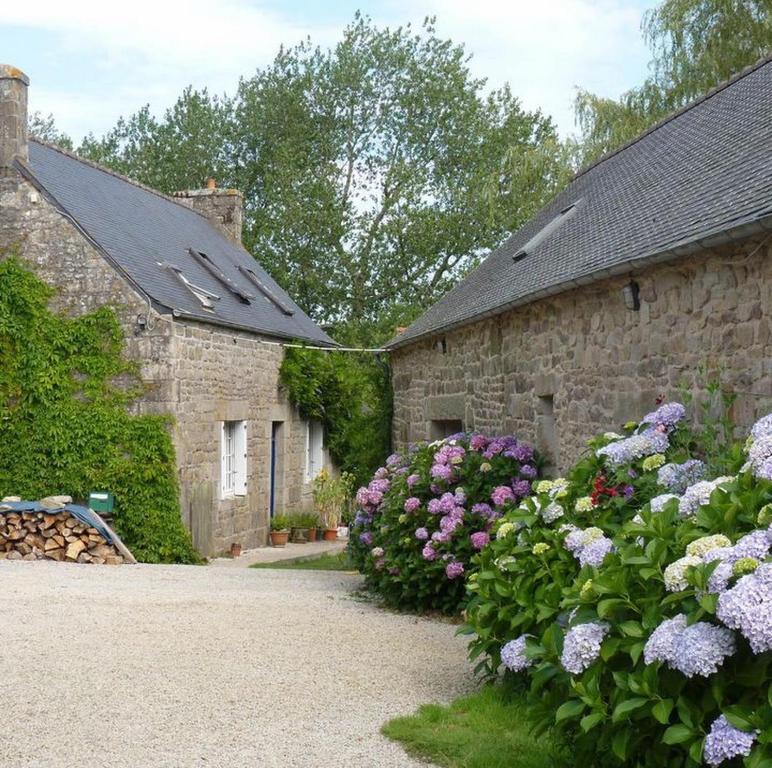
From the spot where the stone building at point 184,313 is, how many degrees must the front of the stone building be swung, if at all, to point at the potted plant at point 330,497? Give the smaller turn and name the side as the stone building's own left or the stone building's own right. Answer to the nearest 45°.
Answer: approximately 90° to the stone building's own left

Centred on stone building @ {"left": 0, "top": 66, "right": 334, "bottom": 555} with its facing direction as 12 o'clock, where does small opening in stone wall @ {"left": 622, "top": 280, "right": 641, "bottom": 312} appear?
The small opening in stone wall is roughly at 1 o'clock from the stone building.

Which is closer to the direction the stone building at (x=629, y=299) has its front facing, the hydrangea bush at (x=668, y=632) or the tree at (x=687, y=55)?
the hydrangea bush

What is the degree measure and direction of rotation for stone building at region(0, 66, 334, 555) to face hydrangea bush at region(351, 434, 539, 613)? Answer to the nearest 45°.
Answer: approximately 45° to its right

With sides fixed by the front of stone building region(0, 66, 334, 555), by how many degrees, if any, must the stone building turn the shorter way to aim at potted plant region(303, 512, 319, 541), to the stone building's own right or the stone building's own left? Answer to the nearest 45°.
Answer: approximately 90° to the stone building's own left

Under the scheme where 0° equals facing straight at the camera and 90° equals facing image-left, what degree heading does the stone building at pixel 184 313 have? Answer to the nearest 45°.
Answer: approximately 315°

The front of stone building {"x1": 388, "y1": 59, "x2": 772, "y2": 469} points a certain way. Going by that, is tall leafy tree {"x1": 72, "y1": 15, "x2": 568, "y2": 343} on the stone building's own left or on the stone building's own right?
on the stone building's own right
